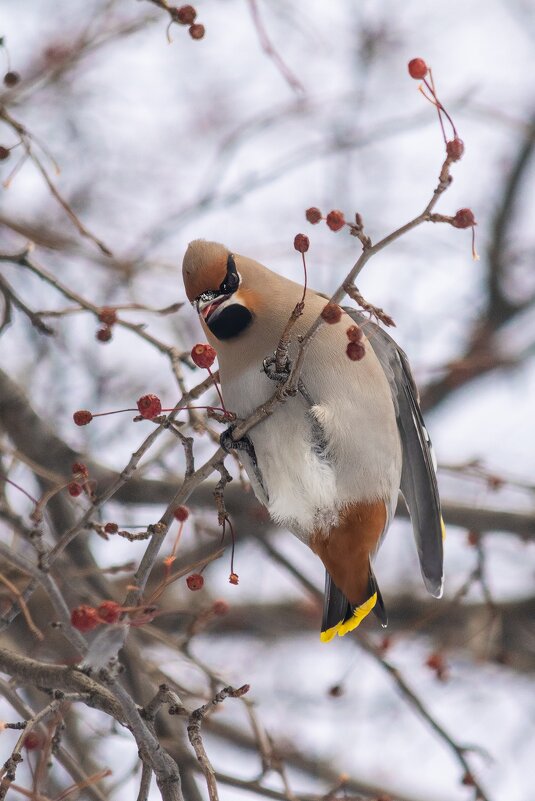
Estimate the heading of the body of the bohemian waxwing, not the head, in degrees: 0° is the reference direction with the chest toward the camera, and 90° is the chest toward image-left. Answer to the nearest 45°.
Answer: approximately 45°

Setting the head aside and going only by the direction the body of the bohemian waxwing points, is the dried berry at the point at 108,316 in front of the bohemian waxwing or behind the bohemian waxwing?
in front

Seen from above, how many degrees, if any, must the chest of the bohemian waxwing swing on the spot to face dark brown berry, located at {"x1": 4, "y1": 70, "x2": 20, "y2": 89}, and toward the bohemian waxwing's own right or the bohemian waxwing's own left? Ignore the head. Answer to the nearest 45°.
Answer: approximately 90° to the bohemian waxwing's own right

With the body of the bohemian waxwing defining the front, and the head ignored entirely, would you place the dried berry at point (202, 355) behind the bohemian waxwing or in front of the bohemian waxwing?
in front

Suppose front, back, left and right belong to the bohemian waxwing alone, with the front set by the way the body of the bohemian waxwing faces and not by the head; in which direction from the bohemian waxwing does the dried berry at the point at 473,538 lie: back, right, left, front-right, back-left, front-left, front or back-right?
back
